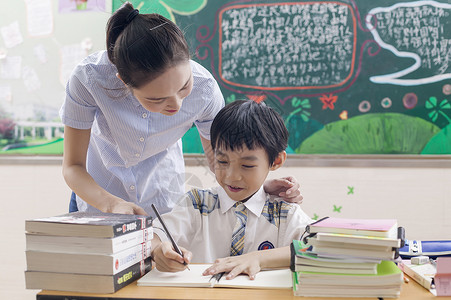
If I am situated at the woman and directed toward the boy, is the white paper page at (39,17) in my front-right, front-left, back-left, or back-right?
back-left

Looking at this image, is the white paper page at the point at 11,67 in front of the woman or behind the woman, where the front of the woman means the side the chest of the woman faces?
behind

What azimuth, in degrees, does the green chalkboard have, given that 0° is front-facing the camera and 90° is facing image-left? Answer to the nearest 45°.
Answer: approximately 0°

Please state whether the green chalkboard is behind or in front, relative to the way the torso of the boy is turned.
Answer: behind

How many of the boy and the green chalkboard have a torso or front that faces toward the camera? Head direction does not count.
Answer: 2

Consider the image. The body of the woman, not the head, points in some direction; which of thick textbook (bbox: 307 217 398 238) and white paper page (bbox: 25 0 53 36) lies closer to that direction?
the thick textbook

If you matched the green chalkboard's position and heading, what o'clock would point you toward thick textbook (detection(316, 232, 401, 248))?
The thick textbook is roughly at 12 o'clock from the green chalkboard.
